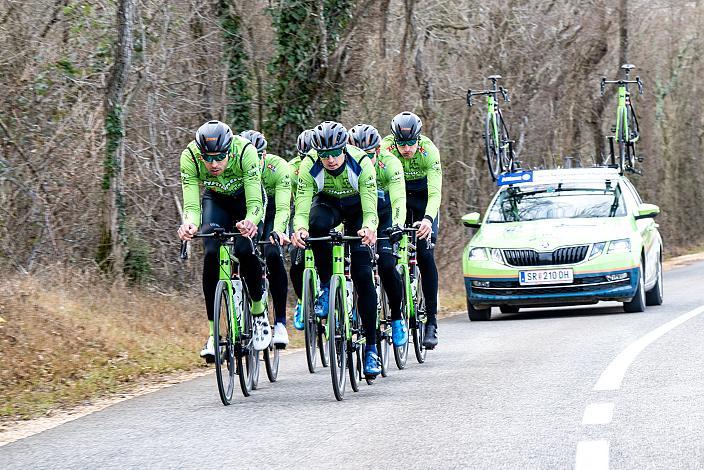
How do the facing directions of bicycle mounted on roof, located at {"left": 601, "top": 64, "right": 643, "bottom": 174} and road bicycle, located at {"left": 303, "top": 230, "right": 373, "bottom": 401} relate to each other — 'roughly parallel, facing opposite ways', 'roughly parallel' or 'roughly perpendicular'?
roughly parallel

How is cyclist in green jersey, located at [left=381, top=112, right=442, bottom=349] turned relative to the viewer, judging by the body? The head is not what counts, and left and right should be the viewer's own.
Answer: facing the viewer

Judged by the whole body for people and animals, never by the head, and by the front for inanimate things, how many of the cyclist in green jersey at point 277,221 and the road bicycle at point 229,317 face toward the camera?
2

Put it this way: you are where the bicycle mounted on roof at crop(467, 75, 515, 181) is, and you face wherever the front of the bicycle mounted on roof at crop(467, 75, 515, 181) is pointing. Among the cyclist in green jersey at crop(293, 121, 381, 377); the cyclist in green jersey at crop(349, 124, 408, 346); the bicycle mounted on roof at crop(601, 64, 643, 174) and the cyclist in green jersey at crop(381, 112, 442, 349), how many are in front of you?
3

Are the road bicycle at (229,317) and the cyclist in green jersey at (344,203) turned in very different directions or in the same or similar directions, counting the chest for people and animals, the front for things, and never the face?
same or similar directions

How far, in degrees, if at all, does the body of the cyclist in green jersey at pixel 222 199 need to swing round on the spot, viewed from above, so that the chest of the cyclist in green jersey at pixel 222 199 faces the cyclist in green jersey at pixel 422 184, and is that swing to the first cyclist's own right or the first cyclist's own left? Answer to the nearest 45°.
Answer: approximately 135° to the first cyclist's own left

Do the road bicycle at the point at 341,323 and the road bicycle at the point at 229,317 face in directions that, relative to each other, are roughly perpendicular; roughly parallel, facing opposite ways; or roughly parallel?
roughly parallel

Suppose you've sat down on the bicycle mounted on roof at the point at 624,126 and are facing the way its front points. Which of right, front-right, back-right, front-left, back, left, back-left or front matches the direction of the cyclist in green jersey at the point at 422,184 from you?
front

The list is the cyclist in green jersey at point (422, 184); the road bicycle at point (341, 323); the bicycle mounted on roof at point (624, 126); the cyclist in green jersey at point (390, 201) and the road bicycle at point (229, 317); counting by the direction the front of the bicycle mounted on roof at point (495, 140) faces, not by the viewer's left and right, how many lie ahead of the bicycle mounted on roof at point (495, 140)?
4

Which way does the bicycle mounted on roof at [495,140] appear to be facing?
toward the camera

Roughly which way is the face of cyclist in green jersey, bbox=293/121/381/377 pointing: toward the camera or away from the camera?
toward the camera

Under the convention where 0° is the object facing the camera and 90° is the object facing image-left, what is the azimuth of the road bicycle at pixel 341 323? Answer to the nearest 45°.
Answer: approximately 0°

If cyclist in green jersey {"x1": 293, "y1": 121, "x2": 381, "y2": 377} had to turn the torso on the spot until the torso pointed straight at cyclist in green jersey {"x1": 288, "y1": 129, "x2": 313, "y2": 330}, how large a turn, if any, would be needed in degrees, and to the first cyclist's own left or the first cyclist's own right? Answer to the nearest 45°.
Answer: approximately 180°

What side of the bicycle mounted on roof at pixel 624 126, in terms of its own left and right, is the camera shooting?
front
